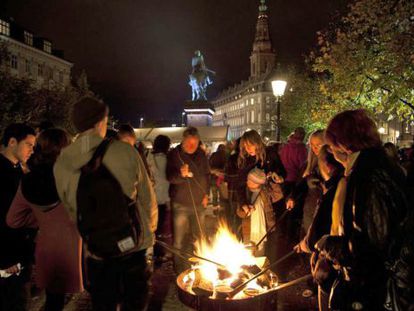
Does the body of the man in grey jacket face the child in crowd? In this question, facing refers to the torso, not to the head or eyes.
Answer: yes

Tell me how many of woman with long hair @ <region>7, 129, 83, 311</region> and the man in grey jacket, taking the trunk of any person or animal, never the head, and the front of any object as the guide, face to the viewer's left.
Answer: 0

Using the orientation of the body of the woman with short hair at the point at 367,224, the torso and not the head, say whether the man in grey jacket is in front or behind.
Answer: in front

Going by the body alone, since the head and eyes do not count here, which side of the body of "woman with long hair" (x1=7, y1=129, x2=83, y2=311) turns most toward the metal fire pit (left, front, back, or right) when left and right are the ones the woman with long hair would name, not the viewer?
right

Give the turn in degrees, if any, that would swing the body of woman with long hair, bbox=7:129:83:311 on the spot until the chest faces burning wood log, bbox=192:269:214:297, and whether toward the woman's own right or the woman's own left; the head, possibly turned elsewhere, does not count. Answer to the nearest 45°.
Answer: approximately 90° to the woman's own right

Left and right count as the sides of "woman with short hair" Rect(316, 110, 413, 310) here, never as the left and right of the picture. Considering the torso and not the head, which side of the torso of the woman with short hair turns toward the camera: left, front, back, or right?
left

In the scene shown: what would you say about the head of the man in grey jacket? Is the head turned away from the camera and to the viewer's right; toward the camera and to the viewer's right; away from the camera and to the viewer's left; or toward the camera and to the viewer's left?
away from the camera and to the viewer's right

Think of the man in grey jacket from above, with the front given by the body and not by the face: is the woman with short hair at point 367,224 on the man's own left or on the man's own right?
on the man's own right

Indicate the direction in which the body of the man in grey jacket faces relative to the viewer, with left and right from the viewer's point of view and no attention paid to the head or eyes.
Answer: facing away from the viewer and to the right of the viewer

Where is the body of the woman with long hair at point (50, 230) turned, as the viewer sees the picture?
away from the camera

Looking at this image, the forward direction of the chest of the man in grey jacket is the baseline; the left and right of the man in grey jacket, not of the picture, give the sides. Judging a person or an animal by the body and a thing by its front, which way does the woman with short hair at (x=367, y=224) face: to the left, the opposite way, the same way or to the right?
to the left

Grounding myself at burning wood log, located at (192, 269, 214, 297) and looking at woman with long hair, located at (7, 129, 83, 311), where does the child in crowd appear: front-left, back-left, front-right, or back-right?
back-right
